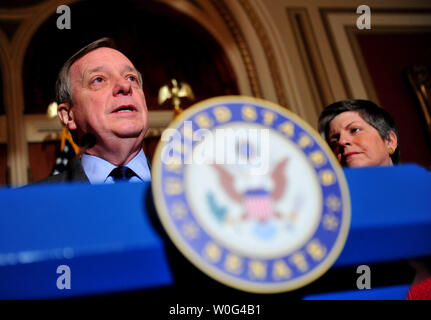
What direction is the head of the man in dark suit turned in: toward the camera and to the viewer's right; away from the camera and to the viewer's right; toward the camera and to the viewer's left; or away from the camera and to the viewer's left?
toward the camera and to the viewer's right

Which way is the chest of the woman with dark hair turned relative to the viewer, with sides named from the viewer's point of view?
facing the viewer and to the left of the viewer

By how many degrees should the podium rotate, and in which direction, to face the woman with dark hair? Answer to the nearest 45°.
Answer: approximately 135° to its left

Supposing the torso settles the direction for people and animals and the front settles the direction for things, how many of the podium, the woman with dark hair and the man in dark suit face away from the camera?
0

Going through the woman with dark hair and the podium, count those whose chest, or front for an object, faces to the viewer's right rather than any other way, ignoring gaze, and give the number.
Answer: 0

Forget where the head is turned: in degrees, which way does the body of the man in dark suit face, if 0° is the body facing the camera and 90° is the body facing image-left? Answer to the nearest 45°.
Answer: approximately 315°
